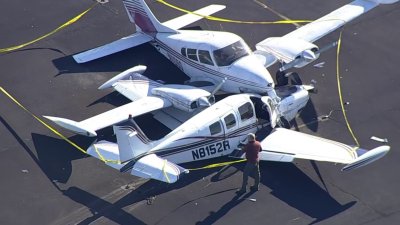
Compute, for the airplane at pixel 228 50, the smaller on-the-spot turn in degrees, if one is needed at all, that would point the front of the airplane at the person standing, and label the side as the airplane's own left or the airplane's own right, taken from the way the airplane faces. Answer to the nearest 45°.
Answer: approximately 45° to the airplane's own right

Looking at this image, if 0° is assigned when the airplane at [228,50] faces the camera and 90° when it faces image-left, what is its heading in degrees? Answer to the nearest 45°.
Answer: approximately 315°

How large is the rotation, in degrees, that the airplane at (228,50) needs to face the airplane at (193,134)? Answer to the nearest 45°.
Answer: approximately 45° to its right

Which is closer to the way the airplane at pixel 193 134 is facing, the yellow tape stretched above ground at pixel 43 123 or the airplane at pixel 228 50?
the airplane

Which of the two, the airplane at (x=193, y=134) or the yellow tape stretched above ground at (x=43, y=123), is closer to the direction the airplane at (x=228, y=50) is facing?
the airplane

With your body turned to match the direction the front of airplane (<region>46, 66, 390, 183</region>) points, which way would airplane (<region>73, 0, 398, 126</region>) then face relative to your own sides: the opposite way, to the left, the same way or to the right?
to the right

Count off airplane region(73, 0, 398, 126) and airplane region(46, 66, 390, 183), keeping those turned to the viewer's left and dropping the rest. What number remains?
0

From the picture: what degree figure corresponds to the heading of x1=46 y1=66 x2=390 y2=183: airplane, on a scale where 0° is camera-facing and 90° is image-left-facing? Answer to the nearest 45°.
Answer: approximately 225°
